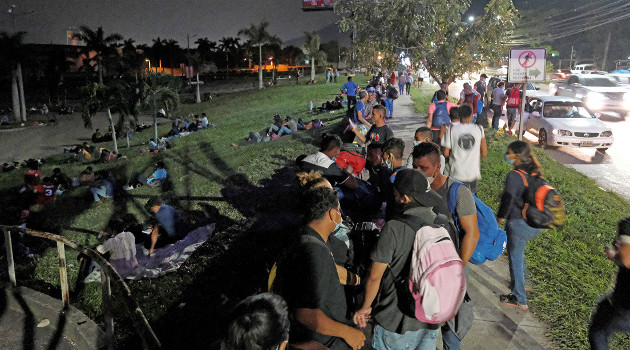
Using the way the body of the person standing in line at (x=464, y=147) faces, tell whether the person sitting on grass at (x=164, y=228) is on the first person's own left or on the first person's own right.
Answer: on the first person's own left

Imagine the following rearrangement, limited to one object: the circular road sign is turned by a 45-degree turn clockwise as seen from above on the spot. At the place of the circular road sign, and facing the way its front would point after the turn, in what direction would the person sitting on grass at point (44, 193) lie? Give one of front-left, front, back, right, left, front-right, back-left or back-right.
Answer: front-right

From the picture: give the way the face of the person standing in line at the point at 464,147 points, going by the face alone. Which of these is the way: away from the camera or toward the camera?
away from the camera

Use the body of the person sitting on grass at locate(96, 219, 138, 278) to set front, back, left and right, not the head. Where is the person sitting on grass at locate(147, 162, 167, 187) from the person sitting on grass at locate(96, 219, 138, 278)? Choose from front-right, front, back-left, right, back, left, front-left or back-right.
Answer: front-right

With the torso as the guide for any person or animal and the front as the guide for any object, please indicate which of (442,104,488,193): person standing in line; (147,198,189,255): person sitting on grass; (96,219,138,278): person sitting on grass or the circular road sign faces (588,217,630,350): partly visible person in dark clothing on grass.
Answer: the circular road sign

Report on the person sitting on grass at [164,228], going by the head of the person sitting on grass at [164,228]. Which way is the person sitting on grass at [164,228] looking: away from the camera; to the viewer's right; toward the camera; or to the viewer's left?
to the viewer's left

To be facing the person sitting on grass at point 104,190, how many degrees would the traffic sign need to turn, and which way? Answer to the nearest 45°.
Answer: approximately 90° to its right

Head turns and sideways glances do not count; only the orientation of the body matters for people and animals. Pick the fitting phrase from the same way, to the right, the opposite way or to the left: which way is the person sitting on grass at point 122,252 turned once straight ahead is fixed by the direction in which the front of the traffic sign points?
to the right

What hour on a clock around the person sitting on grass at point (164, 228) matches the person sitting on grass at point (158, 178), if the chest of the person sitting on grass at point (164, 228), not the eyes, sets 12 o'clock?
the person sitting on grass at point (158, 178) is roughly at 3 o'clock from the person sitting on grass at point (164, 228).

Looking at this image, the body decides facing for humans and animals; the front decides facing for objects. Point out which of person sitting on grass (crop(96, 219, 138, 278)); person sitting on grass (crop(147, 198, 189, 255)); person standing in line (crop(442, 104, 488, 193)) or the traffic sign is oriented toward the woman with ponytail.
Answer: the traffic sign

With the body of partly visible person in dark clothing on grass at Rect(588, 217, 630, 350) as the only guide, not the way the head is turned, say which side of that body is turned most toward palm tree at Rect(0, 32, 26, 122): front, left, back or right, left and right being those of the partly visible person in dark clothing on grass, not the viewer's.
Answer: front

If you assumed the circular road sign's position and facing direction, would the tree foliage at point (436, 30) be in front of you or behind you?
behind

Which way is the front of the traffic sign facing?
toward the camera

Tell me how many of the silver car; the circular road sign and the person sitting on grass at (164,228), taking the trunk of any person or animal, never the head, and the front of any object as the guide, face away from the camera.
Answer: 0

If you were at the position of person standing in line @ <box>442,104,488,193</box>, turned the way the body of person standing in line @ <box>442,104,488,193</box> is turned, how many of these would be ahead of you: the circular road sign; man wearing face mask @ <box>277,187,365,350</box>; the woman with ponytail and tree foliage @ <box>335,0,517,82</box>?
2

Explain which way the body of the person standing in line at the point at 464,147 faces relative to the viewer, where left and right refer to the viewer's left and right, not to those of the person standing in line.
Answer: facing away from the viewer

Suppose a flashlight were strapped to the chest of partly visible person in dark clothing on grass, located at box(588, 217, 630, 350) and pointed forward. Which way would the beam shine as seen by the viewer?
to the viewer's left
